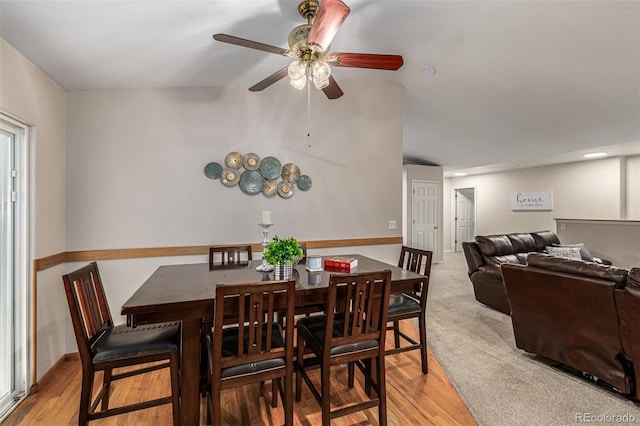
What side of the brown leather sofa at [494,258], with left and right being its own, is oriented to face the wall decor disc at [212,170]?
right

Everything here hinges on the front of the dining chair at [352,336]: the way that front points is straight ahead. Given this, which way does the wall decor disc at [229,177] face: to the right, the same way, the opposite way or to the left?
the opposite way

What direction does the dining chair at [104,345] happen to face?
to the viewer's right

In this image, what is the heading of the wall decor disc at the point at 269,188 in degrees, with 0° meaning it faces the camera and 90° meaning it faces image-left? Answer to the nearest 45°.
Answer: approximately 0°

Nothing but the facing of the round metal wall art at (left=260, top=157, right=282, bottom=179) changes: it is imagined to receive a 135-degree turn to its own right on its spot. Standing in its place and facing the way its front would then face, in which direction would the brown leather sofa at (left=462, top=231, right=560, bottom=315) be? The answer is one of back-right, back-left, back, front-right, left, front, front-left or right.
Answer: back-right

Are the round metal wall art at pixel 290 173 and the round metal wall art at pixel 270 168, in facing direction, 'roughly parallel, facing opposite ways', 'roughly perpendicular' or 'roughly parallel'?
roughly parallel

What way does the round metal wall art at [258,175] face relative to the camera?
toward the camera

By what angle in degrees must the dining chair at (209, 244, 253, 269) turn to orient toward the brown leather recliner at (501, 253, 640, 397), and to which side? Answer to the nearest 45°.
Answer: approximately 45° to its left

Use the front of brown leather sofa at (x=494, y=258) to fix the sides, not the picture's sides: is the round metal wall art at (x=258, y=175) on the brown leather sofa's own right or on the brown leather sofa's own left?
on the brown leather sofa's own right

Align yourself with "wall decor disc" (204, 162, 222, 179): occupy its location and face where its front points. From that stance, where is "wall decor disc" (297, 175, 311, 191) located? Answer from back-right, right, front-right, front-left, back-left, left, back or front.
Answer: left

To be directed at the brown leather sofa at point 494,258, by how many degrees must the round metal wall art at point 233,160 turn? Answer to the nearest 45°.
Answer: approximately 90° to its left

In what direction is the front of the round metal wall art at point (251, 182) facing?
toward the camera

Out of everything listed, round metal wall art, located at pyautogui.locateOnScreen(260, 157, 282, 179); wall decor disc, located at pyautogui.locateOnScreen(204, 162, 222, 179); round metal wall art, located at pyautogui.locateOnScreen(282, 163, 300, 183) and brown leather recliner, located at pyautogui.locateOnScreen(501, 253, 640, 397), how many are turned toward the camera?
3
